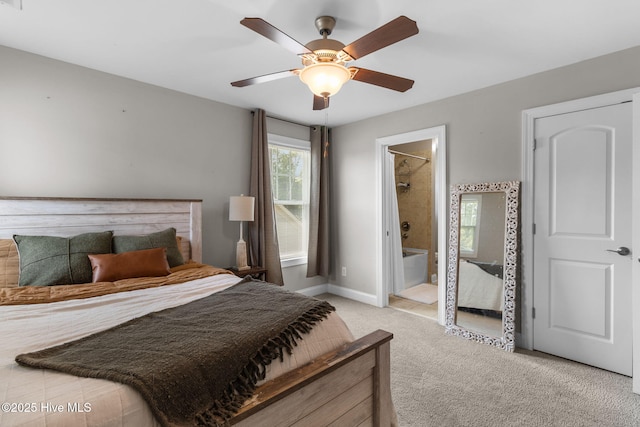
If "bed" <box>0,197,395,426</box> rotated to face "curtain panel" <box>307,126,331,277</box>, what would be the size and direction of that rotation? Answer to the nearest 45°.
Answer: approximately 90° to its left

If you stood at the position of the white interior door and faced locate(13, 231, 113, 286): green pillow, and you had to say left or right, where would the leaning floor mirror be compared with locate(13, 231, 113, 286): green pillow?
right

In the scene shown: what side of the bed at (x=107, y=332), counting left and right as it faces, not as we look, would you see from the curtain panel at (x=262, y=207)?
left

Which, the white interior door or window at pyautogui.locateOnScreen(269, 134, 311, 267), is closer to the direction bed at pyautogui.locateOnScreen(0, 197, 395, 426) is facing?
the white interior door

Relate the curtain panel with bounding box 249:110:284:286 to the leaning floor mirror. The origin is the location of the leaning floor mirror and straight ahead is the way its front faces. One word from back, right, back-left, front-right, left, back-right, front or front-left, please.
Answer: front-right

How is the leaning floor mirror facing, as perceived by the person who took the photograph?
facing the viewer and to the left of the viewer

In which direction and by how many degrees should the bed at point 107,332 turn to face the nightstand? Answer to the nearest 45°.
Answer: approximately 90° to its left

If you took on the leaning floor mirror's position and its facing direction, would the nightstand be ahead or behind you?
ahead

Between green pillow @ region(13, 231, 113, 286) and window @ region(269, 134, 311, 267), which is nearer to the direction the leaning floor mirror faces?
the green pillow

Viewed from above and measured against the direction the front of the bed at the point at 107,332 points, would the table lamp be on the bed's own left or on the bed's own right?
on the bed's own left

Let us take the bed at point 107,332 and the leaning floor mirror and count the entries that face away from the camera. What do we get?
0

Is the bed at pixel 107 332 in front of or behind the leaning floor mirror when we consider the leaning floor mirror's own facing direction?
in front

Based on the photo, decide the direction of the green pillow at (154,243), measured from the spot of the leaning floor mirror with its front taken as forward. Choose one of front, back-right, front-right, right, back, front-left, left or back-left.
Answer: front
